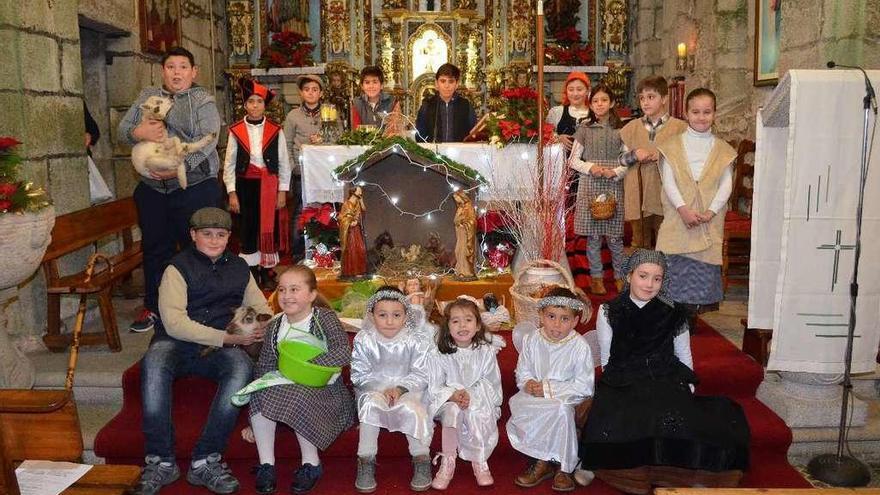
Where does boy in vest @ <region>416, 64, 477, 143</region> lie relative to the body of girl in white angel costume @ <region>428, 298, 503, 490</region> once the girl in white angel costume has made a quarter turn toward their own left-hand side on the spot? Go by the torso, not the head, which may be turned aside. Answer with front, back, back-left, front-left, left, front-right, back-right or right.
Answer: left

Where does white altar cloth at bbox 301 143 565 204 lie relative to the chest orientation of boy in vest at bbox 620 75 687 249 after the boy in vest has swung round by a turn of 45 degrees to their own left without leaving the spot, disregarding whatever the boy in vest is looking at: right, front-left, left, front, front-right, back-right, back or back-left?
back-right

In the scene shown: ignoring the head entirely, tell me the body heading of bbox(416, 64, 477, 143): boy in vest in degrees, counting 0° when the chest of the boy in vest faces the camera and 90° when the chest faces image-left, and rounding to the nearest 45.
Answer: approximately 0°

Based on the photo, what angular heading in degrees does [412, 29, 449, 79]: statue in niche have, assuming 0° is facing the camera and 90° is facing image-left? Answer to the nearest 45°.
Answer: approximately 0°

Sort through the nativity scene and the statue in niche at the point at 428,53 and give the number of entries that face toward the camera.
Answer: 2

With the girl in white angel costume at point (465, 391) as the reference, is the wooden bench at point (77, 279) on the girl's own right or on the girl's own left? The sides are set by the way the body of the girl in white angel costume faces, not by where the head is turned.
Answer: on the girl's own right
